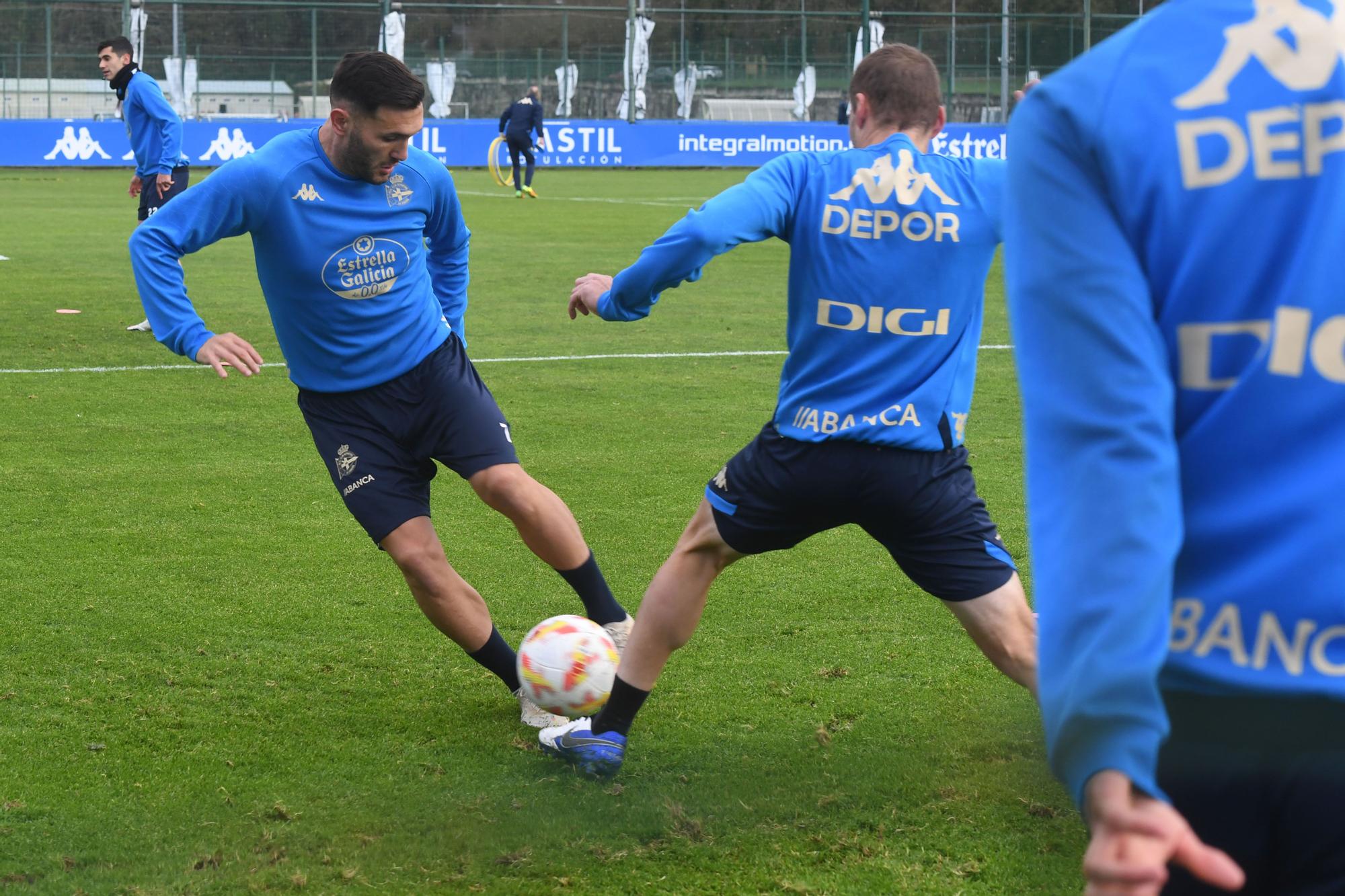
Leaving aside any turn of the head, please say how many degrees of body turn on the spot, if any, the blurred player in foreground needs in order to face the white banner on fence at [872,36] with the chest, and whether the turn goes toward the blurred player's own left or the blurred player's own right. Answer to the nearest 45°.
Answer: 0° — they already face it

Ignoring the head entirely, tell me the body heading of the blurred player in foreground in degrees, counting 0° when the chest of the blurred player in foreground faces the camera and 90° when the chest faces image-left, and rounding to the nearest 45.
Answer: approximately 180°

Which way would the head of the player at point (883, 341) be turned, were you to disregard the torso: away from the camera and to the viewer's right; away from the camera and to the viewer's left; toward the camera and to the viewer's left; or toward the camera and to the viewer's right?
away from the camera and to the viewer's left

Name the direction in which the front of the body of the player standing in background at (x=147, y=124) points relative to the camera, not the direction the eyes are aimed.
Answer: to the viewer's left

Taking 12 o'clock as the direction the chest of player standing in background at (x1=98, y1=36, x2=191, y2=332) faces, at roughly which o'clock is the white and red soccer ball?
The white and red soccer ball is roughly at 9 o'clock from the player standing in background.

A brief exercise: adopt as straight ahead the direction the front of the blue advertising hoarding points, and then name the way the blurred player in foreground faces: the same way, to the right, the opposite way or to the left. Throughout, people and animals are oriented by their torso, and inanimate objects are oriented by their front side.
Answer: the opposite way

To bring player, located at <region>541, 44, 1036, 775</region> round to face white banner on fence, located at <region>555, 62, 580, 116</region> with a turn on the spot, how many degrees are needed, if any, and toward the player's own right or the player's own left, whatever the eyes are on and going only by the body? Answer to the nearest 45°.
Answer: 0° — they already face it

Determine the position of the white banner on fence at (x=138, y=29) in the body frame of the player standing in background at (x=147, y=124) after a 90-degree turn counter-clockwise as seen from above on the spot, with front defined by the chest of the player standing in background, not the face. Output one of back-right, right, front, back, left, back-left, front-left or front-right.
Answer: back

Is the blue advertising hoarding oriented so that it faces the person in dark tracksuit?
yes

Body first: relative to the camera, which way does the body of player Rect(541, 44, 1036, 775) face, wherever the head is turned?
away from the camera
